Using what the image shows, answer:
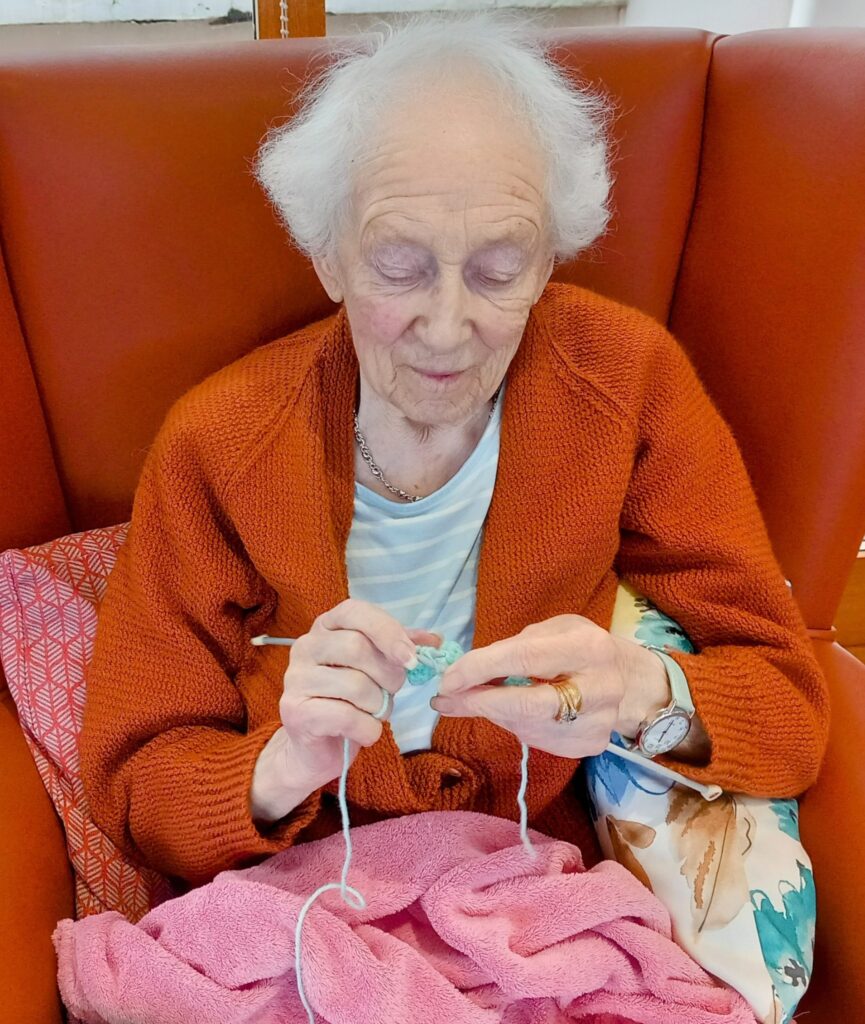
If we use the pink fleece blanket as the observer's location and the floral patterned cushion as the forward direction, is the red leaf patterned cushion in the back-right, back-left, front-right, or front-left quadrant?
back-left

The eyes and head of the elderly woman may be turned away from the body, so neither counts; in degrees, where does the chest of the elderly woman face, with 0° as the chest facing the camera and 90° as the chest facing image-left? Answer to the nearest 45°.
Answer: approximately 0°

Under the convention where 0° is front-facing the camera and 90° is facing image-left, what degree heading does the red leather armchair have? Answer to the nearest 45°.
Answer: approximately 0°
